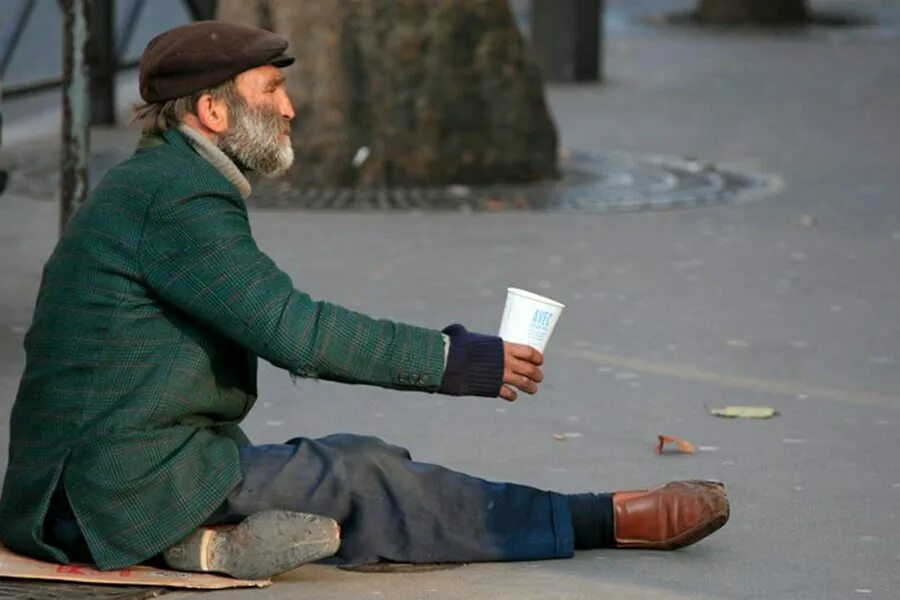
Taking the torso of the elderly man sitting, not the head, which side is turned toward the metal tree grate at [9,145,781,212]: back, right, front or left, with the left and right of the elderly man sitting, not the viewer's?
left

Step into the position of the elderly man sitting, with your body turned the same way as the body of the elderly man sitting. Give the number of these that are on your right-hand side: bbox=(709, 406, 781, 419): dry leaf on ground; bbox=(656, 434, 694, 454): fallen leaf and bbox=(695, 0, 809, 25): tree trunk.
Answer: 0

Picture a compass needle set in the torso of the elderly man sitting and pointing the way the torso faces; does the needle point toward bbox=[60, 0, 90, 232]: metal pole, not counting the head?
no

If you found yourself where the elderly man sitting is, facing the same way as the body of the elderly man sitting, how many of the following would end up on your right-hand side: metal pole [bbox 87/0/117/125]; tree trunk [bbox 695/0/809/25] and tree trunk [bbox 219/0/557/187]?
0

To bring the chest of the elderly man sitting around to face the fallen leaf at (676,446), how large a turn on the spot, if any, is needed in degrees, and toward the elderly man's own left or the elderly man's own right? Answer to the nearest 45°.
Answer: approximately 45° to the elderly man's own left

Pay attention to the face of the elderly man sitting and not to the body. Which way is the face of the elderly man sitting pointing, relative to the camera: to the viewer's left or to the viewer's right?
to the viewer's right

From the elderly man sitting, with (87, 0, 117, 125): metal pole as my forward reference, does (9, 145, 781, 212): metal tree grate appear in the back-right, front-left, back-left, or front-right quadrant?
front-right

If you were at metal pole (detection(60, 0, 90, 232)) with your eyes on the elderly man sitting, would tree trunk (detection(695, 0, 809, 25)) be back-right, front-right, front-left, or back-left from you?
back-left

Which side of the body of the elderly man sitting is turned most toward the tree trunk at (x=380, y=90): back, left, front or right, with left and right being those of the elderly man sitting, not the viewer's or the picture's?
left

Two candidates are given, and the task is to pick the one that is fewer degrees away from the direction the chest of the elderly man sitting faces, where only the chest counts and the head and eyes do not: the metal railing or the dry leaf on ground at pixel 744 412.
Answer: the dry leaf on ground

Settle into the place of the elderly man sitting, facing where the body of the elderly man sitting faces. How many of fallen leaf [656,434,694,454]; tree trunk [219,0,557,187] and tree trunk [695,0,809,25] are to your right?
0

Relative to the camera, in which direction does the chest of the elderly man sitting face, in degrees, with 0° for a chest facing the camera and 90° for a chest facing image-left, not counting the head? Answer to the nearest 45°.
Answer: approximately 270°

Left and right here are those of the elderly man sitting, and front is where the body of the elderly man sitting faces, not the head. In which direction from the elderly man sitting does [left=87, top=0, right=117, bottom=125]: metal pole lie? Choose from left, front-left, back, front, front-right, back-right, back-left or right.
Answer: left

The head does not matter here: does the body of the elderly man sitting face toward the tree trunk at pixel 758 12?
no

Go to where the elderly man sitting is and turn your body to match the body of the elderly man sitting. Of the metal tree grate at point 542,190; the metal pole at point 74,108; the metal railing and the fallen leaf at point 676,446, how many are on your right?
0

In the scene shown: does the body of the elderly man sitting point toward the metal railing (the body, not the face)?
no
